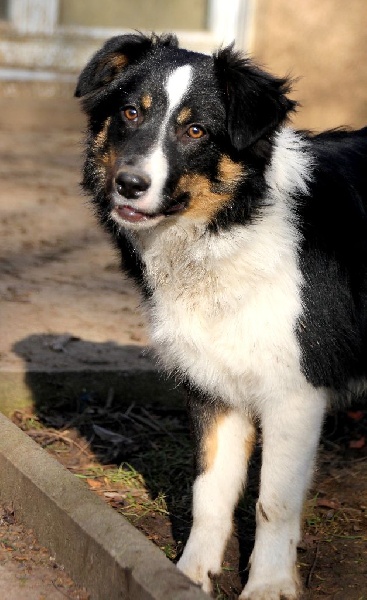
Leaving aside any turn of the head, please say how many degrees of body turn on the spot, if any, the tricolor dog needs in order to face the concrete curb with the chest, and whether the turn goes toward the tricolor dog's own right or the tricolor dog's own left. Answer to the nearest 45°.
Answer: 0° — it already faces it

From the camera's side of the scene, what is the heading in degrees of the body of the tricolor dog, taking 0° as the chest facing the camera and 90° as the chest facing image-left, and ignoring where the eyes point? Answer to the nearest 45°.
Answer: approximately 45°
